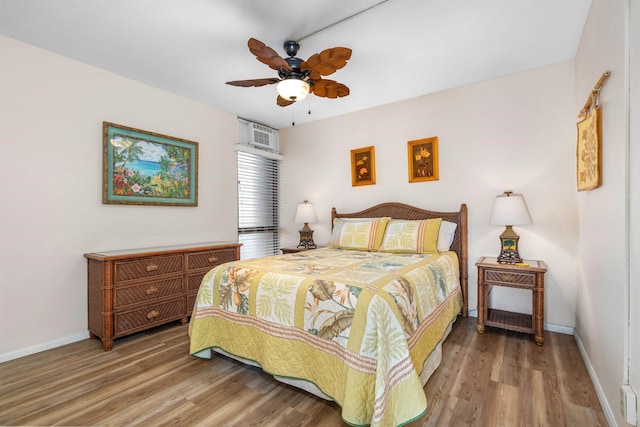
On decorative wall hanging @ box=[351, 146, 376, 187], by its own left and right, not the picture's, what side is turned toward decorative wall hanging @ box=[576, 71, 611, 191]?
left

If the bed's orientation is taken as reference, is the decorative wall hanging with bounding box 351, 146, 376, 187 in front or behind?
behind

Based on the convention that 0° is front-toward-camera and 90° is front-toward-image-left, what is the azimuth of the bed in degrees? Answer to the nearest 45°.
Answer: approximately 45°

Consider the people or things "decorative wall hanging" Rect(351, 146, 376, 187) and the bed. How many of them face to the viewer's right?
0
